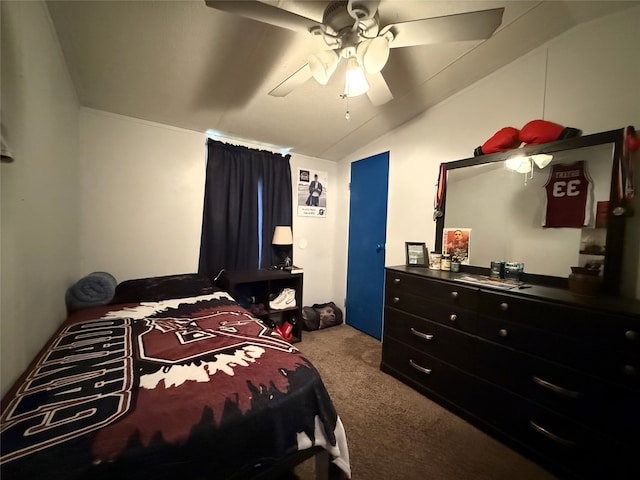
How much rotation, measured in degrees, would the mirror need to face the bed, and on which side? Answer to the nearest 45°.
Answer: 0° — it already faces it

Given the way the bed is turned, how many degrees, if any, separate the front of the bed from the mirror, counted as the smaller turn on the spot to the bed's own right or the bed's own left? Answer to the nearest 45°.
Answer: approximately 90° to the bed's own left

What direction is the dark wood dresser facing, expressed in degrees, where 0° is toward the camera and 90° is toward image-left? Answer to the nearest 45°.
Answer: approximately 45°
